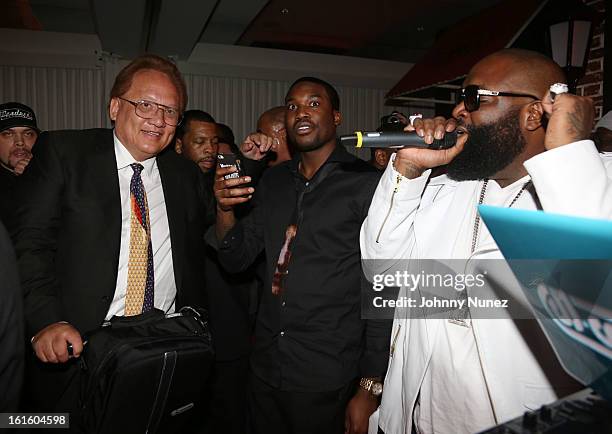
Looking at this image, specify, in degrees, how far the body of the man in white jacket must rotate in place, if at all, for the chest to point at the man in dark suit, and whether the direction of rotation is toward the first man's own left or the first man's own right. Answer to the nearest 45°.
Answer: approximately 45° to the first man's own right

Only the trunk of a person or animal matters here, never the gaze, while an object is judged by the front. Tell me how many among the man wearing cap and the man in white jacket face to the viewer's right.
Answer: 0

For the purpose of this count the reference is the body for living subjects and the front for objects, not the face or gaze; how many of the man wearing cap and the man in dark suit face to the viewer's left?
0

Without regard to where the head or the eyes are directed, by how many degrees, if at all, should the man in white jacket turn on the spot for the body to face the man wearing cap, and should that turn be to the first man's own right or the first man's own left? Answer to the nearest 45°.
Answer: approximately 45° to the first man's own right

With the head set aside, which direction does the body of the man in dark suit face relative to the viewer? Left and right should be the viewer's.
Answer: facing the viewer and to the right of the viewer

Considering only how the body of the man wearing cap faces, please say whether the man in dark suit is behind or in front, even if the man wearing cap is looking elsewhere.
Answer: in front

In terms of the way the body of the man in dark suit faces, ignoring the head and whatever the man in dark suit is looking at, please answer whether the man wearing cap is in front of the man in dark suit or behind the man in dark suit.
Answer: behind

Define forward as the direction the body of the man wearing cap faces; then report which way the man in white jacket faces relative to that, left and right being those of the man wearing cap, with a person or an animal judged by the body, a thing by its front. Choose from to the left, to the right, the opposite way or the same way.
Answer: to the right

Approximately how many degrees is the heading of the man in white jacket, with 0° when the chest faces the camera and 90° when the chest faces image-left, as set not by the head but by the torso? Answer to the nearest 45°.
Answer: approximately 45°

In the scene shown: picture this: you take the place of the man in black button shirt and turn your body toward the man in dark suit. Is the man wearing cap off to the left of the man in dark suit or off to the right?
right

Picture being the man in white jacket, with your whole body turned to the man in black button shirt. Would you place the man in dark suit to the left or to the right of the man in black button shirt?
left
